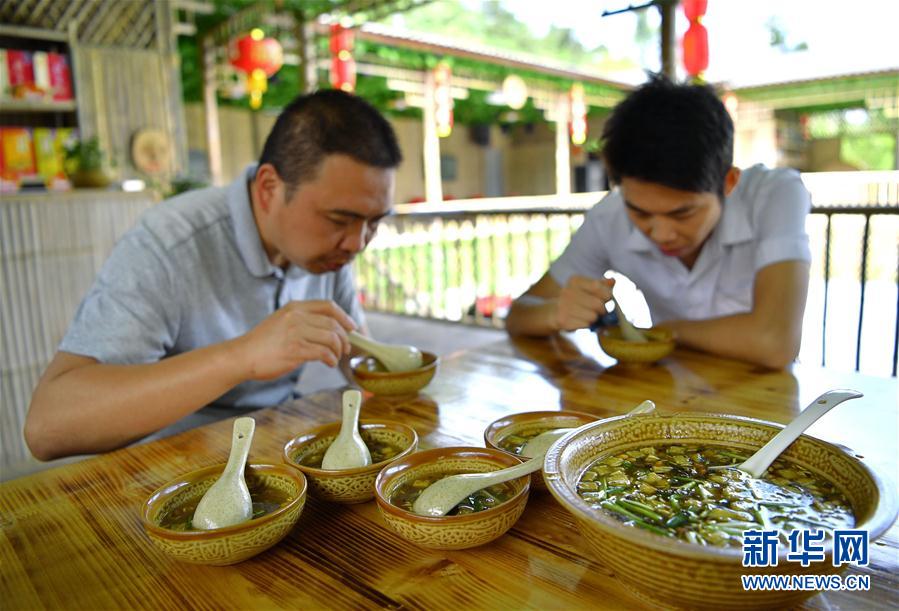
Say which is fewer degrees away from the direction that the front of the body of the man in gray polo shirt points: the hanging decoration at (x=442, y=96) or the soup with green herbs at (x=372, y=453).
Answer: the soup with green herbs

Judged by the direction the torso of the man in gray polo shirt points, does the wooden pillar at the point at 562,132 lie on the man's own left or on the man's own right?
on the man's own left

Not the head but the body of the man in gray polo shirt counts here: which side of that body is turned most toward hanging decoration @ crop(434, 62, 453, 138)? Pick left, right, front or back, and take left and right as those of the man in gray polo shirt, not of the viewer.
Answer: left

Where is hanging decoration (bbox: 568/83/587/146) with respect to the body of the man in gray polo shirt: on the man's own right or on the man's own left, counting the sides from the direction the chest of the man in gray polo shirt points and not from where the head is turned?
on the man's own left

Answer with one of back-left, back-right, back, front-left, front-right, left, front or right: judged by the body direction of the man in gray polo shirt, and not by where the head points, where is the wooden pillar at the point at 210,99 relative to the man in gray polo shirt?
back-left

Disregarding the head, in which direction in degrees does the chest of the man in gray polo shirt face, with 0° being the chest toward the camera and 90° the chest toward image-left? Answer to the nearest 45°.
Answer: approximately 315°

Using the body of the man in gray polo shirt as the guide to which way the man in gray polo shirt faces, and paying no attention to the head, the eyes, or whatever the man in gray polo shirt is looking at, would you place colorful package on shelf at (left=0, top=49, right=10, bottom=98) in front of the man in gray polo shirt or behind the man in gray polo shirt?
behind

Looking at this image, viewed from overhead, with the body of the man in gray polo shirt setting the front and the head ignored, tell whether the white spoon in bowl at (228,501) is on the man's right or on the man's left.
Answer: on the man's right
